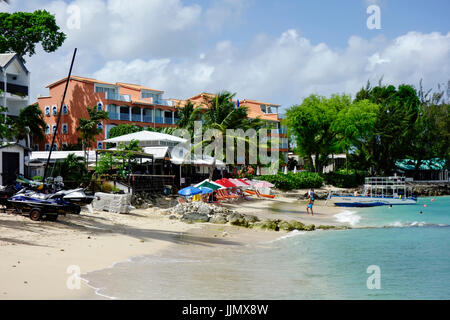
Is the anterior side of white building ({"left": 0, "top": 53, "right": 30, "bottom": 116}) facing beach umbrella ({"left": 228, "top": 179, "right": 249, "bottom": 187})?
yes

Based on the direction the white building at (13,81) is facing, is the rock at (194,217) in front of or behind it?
in front

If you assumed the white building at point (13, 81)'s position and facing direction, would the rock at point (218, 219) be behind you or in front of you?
in front

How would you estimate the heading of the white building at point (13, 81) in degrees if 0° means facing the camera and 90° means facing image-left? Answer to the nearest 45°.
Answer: approximately 315°

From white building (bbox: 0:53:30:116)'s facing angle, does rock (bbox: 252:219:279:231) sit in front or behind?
in front

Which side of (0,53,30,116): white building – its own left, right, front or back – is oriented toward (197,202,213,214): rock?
front
